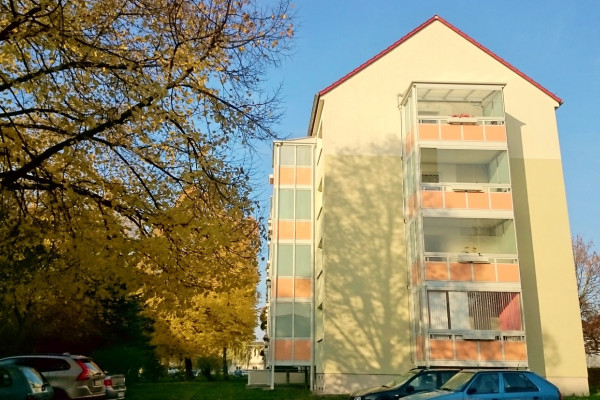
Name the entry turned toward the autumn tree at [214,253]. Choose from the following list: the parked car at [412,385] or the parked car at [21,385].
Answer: the parked car at [412,385]

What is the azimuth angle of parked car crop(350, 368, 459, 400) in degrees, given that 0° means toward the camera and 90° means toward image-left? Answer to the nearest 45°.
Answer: approximately 45°

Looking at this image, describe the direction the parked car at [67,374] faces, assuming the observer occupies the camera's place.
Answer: facing away from the viewer and to the left of the viewer

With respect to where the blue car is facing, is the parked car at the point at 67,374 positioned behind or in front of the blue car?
in front

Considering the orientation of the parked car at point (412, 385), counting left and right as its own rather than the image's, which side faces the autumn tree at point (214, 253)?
front

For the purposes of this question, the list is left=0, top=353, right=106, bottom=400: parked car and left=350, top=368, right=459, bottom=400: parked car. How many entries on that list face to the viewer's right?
0

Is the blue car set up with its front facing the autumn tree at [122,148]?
yes

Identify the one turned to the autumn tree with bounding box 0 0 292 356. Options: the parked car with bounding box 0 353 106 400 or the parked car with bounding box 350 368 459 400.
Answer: the parked car with bounding box 350 368 459 400
